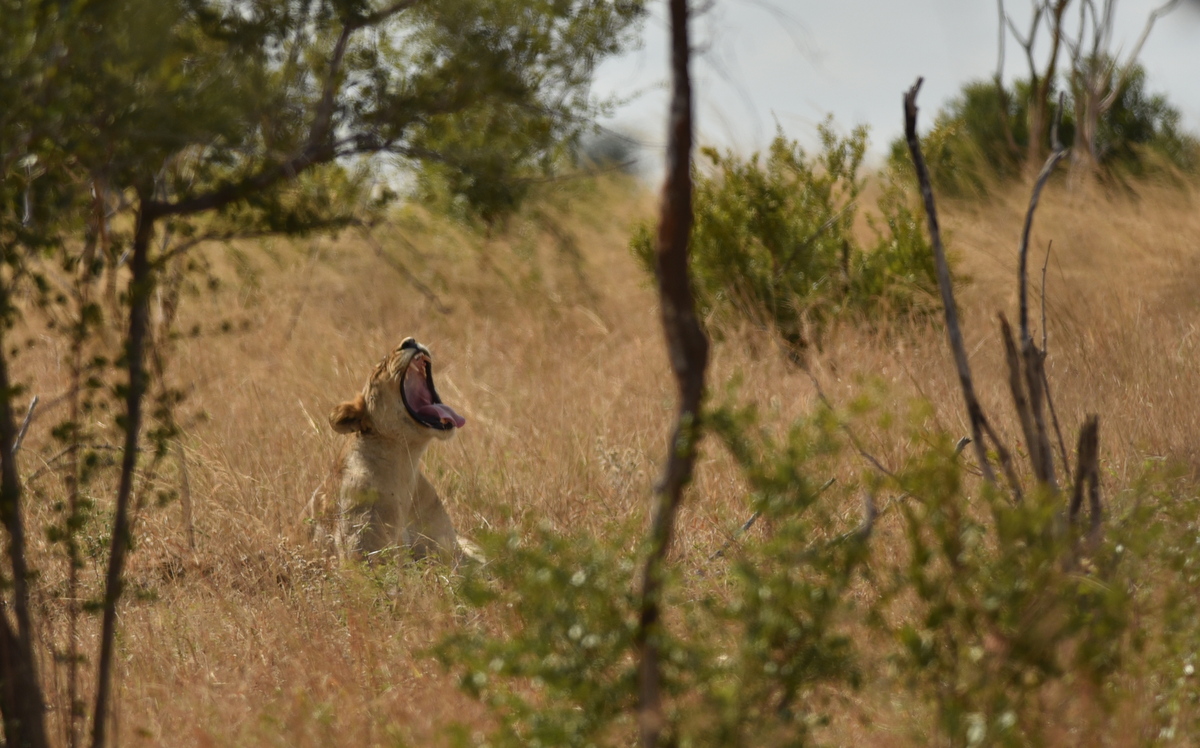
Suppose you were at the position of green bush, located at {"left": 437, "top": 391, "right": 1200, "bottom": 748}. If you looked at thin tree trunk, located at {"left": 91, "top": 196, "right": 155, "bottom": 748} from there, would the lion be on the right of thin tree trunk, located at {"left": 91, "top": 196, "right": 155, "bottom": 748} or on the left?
right

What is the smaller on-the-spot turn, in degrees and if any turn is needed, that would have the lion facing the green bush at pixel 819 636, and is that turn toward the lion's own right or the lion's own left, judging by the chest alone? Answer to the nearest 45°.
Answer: approximately 45° to the lion's own right

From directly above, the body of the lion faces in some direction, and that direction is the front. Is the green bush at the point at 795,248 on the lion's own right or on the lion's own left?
on the lion's own left

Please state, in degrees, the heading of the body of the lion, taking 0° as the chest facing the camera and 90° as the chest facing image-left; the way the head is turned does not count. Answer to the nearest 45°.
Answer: approximately 315°

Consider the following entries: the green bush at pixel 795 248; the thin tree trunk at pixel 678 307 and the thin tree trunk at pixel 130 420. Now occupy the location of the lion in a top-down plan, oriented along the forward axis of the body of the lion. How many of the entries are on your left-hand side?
1

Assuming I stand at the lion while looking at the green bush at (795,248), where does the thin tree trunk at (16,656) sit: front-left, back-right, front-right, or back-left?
back-right

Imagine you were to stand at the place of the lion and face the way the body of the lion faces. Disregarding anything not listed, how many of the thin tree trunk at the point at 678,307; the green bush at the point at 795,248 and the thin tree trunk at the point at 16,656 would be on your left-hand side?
1

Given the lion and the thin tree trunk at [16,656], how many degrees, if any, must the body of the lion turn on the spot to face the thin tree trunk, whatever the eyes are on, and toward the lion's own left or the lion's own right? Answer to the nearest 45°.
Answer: approximately 45° to the lion's own right
